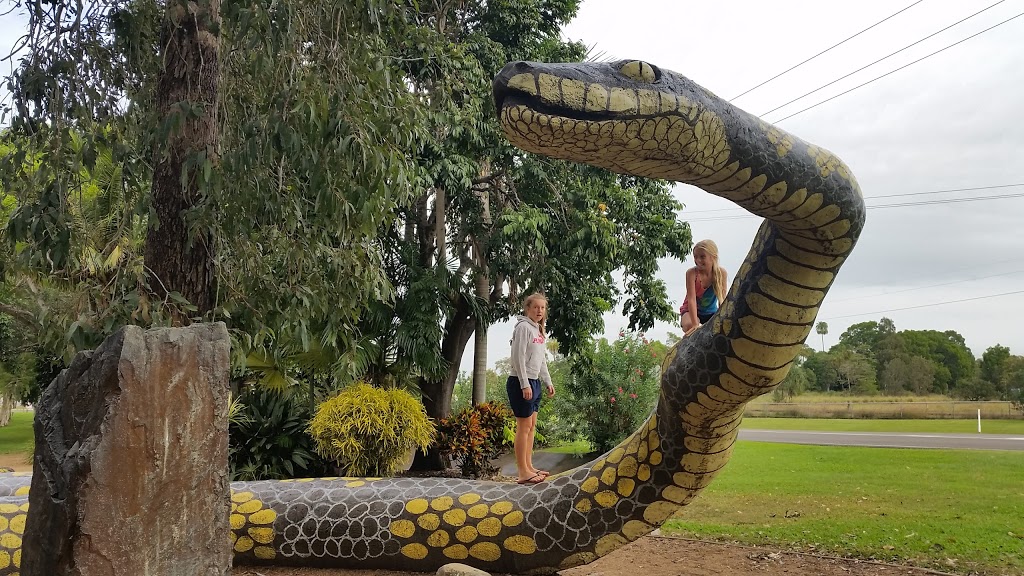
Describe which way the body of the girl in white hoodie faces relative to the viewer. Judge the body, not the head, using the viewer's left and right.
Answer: facing the viewer and to the right of the viewer

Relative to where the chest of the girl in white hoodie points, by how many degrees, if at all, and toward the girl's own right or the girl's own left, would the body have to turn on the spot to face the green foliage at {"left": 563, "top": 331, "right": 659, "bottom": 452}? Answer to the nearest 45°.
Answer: approximately 135° to the girl's own left

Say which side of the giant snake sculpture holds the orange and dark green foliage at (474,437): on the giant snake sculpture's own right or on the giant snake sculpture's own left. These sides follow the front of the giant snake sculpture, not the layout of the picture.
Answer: on the giant snake sculpture's own right

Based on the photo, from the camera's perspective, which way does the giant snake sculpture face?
to the viewer's left

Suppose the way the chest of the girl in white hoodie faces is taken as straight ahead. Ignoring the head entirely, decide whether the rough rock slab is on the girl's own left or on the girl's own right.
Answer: on the girl's own right
